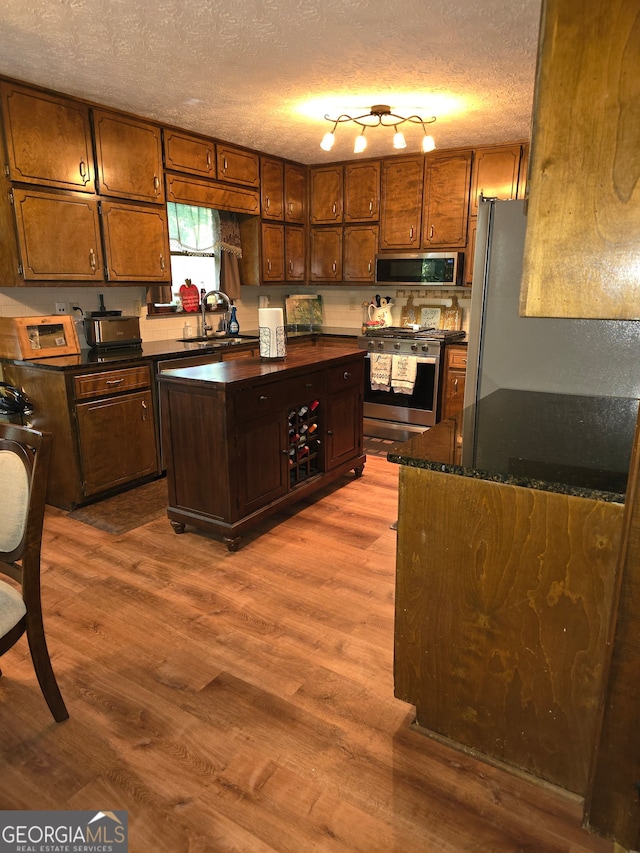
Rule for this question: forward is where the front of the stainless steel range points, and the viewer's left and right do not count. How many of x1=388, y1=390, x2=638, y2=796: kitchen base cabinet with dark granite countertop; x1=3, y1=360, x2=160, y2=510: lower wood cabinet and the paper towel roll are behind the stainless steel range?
0

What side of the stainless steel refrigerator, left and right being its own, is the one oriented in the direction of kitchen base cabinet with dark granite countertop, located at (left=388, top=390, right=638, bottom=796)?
left

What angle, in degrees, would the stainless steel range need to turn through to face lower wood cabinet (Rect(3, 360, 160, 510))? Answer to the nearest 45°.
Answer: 0° — it already faces it

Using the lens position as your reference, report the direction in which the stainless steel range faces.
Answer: facing the viewer and to the left of the viewer

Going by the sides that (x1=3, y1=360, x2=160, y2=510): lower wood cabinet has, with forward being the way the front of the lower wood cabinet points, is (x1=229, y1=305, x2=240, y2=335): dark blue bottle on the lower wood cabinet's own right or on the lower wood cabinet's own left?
on the lower wood cabinet's own left

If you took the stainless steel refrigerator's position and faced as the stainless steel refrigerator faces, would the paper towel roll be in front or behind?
in front

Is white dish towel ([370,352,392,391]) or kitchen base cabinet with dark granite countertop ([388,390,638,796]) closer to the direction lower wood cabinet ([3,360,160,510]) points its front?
the kitchen base cabinet with dark granite countertop

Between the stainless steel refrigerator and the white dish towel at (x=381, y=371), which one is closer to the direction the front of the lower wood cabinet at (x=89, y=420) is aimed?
the stainless steel refrigerator

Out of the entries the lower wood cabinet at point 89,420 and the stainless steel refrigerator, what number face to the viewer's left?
1

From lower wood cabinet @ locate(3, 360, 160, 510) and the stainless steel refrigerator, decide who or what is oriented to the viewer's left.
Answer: the stainless steel refrigerator

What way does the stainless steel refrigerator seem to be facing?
to the viewer's left

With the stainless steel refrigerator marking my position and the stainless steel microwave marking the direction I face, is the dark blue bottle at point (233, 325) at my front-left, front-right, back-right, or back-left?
front-left
